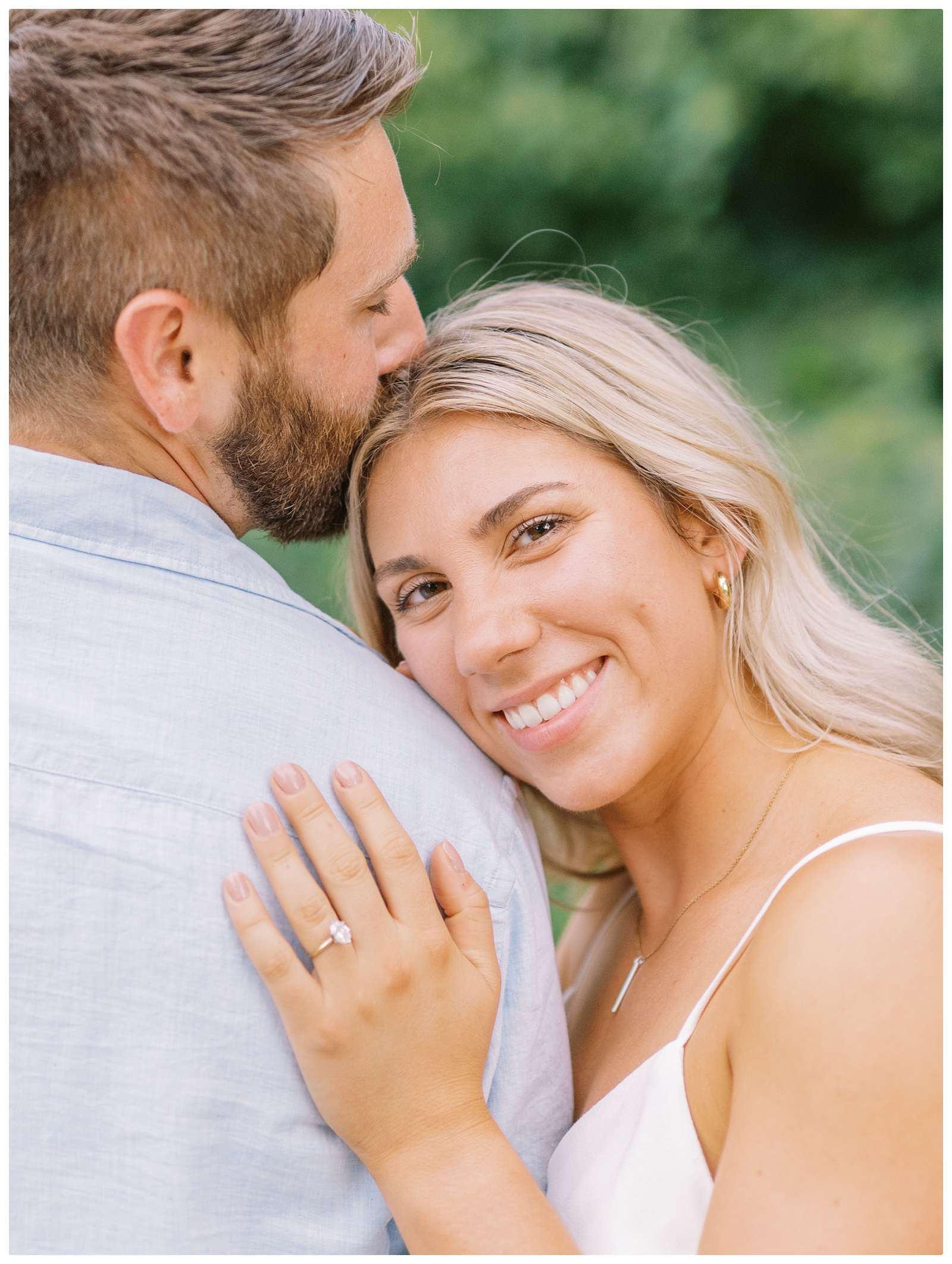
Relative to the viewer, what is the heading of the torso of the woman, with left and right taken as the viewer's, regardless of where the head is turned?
facing the viewer and to the left of the viewer

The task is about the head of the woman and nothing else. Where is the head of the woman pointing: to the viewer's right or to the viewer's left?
to the viewer's left

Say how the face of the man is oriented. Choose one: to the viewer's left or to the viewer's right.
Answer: to the viewer's right
